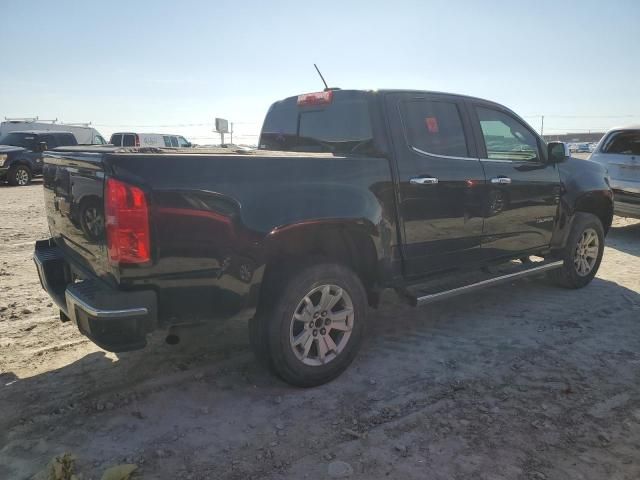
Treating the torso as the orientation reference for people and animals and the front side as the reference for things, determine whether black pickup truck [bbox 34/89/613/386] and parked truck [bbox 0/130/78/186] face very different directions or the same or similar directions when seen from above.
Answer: very different directions

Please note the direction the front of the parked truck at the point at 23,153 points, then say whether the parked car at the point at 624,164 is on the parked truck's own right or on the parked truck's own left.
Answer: on the parked truck's own left

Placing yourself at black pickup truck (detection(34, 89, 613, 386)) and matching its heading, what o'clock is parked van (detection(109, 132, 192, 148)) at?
The parked van is roughly at 10 o'clock from the black pickup truck.

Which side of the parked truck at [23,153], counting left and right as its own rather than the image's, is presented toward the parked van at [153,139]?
back

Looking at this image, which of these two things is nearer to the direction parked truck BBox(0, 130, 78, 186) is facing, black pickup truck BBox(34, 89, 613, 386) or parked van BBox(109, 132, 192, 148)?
the black pickup truck

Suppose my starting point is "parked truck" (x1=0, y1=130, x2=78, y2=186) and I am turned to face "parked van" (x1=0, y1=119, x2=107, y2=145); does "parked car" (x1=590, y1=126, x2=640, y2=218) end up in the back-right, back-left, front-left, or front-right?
back-right

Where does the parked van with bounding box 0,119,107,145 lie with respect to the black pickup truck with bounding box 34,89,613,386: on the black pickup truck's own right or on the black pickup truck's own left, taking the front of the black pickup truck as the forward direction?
on the black pickup truck's own left

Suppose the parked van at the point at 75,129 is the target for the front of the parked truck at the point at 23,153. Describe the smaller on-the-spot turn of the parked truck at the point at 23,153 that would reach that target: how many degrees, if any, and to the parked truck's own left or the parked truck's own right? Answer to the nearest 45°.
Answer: approximately 135° to the parked truck's own right

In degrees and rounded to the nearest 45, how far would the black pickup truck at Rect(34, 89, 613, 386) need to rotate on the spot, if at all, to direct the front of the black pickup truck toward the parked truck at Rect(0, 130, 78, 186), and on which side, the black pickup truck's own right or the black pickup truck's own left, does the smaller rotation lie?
approximately 90° to the black pickup truck's own left

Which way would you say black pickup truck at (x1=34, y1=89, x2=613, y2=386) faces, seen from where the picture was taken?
facing away from the viewer and to the right of the viewer

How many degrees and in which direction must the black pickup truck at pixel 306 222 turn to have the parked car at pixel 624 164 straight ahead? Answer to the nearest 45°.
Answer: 0° — it already faces it
